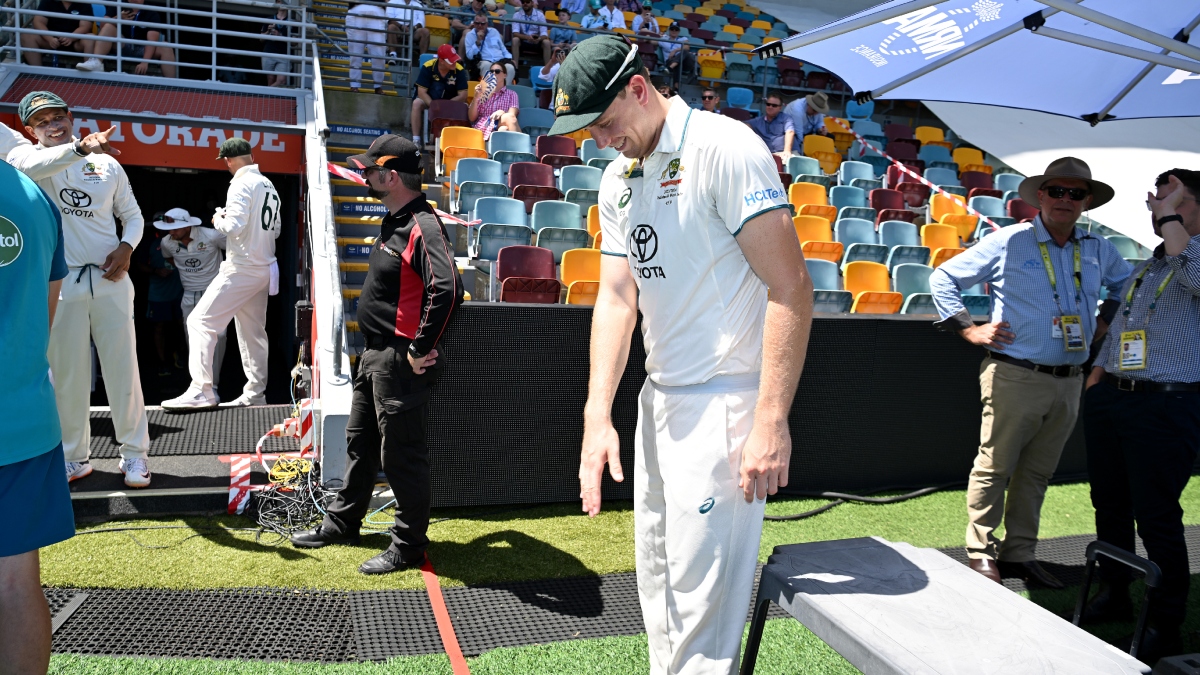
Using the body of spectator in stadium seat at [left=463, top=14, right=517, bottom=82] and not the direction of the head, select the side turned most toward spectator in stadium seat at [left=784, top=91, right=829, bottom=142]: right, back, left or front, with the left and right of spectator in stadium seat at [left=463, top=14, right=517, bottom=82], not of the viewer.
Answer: left

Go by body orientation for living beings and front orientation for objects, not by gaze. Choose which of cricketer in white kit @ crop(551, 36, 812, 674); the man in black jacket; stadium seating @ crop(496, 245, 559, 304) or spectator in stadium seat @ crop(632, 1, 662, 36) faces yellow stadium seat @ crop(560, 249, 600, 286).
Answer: the spectator in stadium seat

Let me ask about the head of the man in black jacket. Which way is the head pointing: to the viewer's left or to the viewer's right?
to the viewer's left

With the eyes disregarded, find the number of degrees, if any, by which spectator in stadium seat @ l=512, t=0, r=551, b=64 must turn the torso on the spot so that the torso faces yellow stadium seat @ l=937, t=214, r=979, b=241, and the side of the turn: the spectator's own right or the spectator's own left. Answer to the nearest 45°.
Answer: approximately 45° to the spectator's own left

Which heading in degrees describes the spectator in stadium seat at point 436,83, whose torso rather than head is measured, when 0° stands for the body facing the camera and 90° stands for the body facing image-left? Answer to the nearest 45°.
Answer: approximately 0°

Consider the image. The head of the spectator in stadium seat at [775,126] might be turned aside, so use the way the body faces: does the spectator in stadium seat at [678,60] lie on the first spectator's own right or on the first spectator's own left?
on the first spectator's own right

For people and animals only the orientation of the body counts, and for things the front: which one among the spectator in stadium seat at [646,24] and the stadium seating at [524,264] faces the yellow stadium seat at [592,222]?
the spectator in stadium seat

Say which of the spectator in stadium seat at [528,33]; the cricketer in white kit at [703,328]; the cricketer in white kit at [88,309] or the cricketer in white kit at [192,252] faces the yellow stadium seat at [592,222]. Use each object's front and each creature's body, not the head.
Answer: the spectator in stadium seat

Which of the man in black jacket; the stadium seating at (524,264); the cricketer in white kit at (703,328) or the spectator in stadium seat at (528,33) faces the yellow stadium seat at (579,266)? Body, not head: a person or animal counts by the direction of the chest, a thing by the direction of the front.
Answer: the spectator in stadium seat

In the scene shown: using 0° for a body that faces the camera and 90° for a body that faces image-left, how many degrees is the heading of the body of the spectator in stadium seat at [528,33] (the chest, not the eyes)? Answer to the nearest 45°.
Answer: approximately 0°
